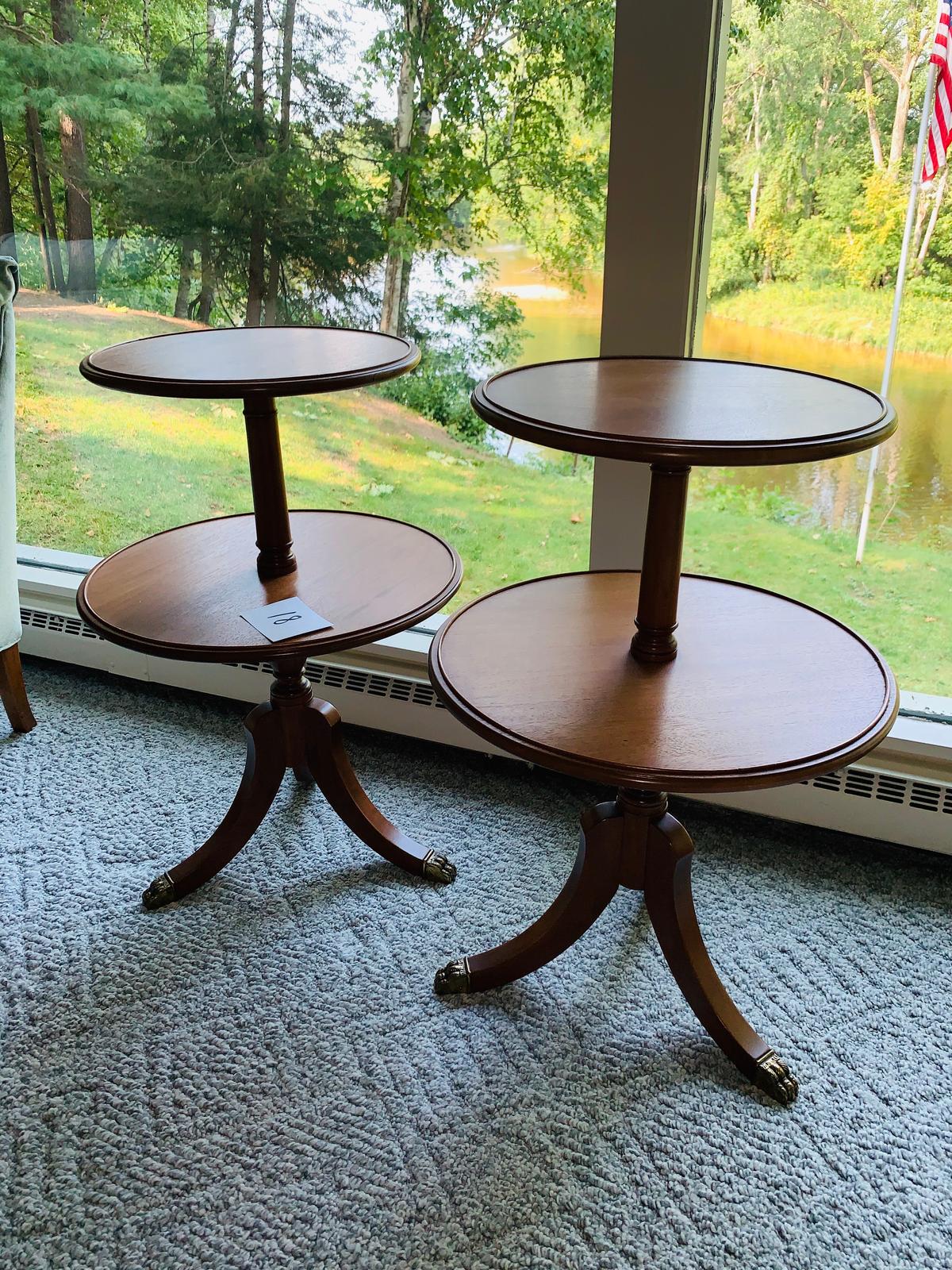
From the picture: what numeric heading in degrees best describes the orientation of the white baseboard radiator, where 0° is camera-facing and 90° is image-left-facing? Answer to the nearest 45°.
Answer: approximately 45°
